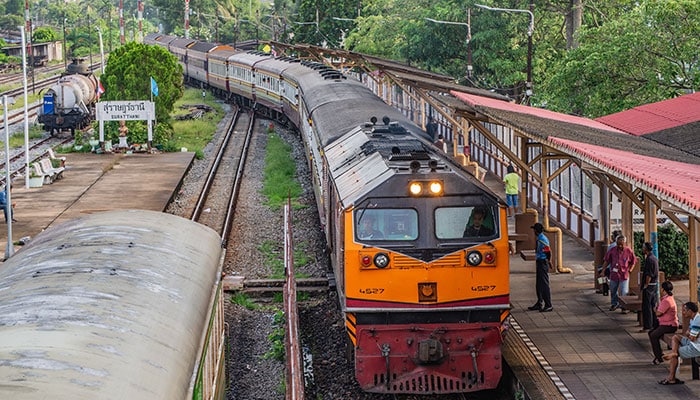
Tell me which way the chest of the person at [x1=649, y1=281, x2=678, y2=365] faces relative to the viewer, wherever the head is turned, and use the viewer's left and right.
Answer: facing to the left of the viewer

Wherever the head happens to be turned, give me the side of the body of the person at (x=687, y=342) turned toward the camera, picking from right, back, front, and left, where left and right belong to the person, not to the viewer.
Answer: left

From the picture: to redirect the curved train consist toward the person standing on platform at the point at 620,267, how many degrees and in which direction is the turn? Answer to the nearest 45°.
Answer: approximately 135° to its left

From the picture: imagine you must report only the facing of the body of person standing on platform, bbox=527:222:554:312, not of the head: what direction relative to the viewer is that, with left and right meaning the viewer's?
facing to the left of the viewer

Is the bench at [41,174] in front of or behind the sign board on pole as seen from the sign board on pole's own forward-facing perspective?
in front

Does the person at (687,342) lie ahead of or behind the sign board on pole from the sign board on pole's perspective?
ahead

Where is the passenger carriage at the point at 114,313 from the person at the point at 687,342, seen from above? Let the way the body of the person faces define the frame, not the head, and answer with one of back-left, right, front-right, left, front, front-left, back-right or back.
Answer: front-left

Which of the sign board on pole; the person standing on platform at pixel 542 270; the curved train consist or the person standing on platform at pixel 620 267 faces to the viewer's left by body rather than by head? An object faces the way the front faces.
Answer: the person standing on platform at pixel 542 270

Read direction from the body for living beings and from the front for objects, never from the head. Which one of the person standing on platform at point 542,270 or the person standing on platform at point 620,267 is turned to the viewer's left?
the person standing on platform at point 542,270

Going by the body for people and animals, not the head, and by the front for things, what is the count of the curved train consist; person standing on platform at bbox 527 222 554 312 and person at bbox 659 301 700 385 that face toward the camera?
1
